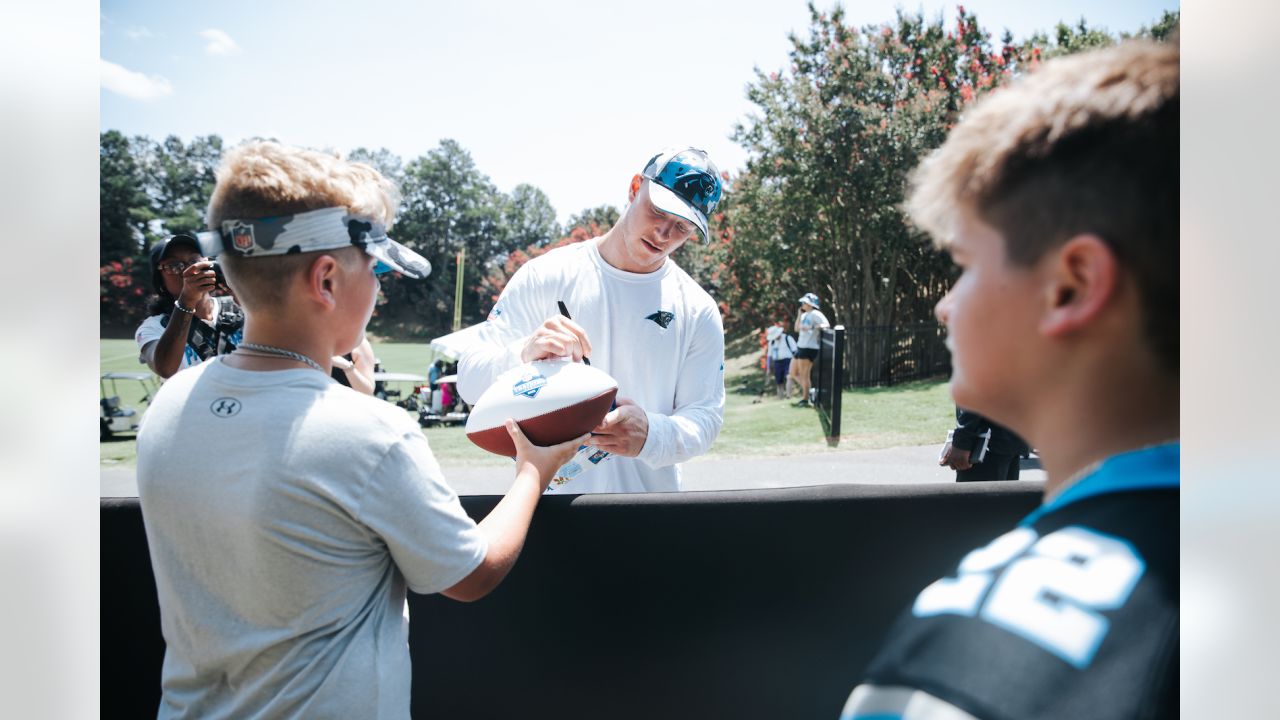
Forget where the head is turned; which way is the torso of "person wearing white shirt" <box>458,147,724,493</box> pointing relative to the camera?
toward the camera

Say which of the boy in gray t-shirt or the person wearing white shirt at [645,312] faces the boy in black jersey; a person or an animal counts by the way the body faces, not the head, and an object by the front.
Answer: the person wearing white shirt

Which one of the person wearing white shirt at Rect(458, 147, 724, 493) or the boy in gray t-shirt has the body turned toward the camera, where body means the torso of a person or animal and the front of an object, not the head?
the person wearing white shirt

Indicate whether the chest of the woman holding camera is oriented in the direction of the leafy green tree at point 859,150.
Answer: no

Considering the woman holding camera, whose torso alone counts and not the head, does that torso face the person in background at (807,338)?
no

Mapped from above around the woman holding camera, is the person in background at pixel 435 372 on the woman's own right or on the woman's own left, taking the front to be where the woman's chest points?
on the woman's own left

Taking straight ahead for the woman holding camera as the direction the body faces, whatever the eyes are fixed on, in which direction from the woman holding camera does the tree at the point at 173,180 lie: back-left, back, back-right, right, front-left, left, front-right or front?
back-left

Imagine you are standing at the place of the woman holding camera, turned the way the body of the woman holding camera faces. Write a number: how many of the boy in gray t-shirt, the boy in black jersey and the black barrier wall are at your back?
0

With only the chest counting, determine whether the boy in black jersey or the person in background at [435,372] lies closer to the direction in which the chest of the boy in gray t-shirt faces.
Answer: the person in background

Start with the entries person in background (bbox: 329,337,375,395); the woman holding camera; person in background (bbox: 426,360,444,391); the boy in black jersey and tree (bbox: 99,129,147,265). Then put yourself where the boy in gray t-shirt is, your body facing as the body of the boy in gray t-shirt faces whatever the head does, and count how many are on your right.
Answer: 1

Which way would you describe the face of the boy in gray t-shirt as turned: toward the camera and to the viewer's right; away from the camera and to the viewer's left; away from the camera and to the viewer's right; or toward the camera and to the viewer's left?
away from the camera and to the viewer's right

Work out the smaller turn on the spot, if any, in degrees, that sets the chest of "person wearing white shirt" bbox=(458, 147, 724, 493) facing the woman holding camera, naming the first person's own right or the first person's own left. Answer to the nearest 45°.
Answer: approximately 135° to the first person's own right

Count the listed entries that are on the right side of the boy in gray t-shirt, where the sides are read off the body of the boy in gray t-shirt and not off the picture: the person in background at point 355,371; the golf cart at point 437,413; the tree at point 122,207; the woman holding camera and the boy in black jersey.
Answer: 1

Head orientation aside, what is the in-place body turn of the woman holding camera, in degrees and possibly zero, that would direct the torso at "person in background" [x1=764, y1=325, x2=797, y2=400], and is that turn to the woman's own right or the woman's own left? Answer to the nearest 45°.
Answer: approximately 90° to the woman's own left

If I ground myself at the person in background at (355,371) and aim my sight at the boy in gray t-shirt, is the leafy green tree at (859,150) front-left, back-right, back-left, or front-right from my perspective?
back-left

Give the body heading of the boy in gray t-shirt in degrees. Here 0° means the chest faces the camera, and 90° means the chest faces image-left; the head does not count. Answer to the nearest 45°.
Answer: approximately 225°

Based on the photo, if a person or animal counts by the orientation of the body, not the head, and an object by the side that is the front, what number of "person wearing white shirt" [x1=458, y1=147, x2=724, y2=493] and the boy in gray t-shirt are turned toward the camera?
1

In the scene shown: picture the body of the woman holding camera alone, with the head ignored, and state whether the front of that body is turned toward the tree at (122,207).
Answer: no
